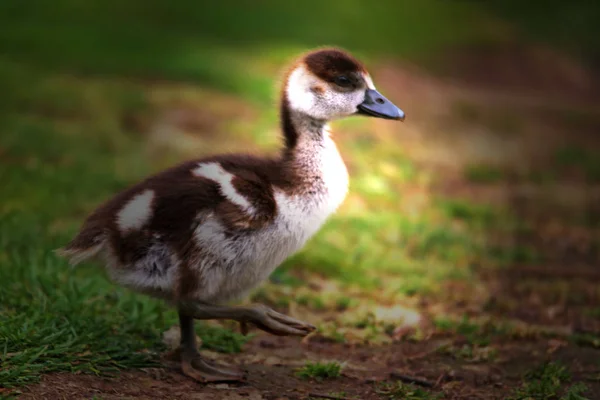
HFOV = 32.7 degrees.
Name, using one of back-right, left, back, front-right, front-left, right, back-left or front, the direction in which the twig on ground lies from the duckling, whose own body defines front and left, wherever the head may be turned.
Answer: front

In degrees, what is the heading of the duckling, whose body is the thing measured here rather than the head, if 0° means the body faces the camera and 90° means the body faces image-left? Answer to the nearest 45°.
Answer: approximately 270°
